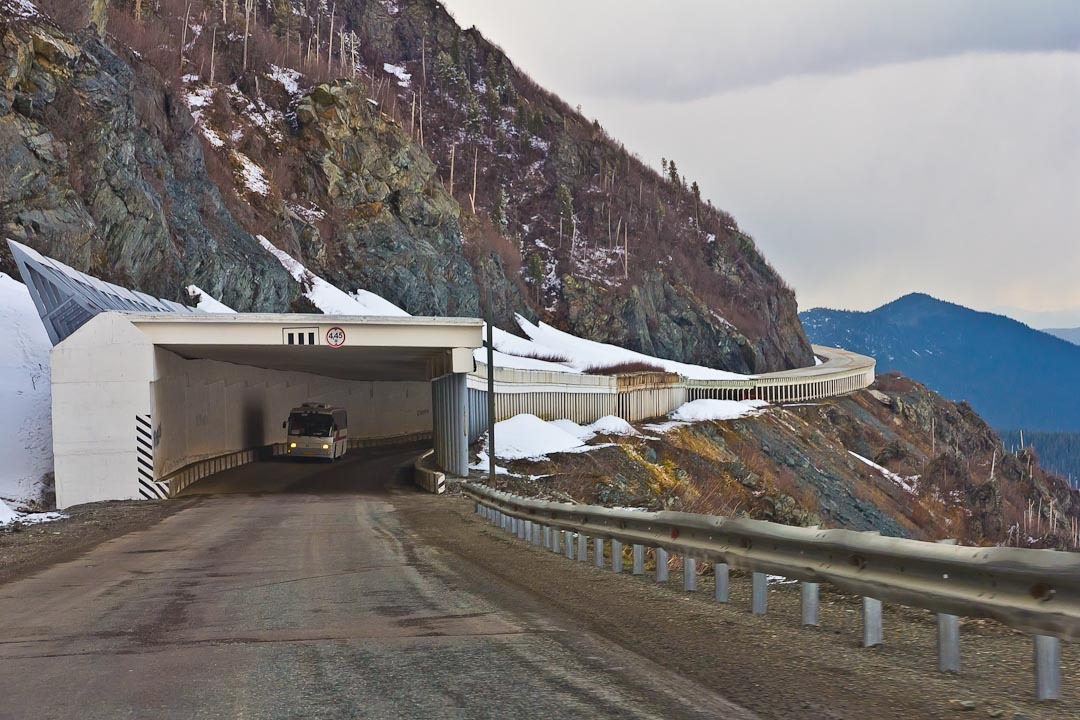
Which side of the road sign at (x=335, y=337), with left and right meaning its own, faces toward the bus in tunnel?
back

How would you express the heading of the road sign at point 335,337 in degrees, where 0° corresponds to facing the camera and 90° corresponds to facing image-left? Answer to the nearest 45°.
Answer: approximately 0°

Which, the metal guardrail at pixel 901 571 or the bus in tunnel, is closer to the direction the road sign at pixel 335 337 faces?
the metal guardrail

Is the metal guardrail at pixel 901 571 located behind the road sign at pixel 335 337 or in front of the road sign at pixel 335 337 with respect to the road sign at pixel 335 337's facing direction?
in front
